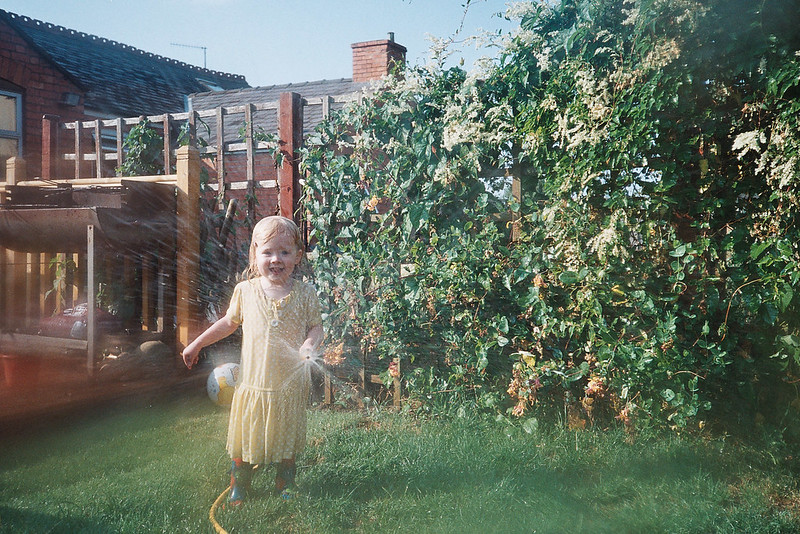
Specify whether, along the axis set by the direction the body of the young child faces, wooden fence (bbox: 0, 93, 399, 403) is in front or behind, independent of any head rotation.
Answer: behind

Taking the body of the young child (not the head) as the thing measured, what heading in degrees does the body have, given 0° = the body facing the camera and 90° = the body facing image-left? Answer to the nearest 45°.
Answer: approximately 0°

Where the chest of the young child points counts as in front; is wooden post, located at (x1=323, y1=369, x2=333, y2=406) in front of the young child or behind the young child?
behind

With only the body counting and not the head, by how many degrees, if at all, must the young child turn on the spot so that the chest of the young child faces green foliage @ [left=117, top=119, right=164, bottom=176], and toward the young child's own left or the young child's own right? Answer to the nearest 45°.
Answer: approximately 180°

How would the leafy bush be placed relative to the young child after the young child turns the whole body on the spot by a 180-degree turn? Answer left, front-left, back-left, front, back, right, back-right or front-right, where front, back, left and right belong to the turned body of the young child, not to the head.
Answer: right

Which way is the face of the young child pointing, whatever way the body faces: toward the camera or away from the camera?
toward the camera

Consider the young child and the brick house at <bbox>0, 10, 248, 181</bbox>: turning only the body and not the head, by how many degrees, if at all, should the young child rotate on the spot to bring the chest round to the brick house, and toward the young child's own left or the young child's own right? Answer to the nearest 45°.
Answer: approximately 180°

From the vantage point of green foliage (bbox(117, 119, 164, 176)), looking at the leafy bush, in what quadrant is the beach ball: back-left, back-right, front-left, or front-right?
front-right

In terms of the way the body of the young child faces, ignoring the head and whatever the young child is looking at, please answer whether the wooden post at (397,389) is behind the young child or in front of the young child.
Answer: behind

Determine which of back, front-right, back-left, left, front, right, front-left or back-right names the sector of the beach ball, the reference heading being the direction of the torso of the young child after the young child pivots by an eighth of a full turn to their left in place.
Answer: back-left
